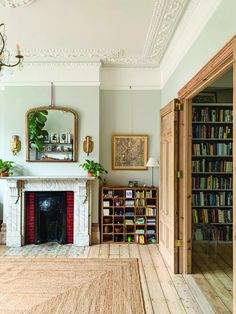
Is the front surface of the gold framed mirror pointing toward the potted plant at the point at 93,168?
no

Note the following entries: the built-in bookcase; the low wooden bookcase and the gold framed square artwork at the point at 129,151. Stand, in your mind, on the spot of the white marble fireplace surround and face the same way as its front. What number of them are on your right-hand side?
0

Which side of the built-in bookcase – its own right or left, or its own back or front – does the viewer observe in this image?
front

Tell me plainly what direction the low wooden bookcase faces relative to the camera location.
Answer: facing the viewer

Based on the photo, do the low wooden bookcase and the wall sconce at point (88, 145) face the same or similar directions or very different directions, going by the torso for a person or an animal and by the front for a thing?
same or similar directions

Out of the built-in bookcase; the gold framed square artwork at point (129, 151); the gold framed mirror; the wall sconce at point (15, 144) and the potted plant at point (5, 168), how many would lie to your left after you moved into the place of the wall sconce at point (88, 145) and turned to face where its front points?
2

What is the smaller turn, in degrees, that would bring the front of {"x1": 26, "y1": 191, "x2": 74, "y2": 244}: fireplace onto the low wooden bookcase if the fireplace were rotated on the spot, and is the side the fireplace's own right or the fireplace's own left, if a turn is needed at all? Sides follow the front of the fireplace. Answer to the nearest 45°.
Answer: approximately 90° to the fireplace's own left

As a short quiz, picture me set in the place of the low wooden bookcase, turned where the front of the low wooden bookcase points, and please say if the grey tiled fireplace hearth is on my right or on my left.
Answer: on my right

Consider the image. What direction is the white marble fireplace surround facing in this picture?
toward the camera

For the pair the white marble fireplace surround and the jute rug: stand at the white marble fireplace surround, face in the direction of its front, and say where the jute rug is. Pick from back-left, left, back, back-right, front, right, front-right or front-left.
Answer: front

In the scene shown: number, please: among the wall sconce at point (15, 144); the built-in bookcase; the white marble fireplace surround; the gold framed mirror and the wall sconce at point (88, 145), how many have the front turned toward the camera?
5

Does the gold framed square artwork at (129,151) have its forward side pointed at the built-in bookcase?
no
